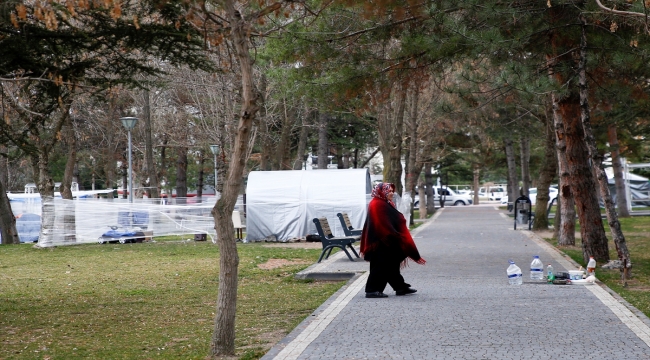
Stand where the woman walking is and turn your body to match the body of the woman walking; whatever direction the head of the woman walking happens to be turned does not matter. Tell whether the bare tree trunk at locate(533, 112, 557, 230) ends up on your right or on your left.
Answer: on your left

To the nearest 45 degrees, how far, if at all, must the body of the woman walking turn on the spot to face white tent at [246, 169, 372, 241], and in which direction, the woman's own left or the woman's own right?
approximately 90° to the woman's own left

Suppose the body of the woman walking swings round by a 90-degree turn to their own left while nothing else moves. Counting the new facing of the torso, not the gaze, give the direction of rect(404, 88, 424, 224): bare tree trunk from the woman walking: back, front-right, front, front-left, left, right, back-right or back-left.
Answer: front

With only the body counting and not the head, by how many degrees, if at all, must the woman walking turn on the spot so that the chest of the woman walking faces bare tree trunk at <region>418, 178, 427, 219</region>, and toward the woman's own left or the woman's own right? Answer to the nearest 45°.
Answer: approximately 90° to the woman's own left

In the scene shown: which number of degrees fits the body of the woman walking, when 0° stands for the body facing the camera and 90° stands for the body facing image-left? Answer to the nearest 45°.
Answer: approximately 270°

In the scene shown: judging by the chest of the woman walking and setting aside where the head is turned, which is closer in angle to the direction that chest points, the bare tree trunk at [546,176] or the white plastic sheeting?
the bare tree trunk

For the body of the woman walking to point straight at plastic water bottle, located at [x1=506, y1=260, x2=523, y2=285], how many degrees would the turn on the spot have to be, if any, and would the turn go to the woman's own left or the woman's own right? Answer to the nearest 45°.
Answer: approximately 45° to the woman's own left
